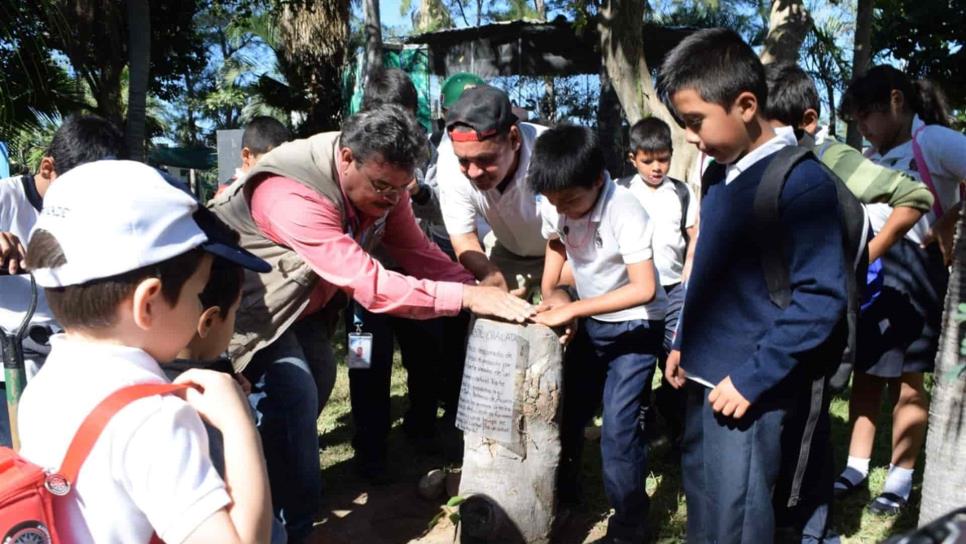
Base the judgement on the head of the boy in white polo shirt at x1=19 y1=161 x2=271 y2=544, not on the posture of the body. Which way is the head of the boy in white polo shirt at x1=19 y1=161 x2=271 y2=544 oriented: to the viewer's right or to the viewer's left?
to the viewer's right

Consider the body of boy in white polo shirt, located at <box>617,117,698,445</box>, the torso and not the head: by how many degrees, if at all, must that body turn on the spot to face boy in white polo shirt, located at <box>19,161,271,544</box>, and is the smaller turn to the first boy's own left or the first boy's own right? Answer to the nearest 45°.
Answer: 0° — they already face them

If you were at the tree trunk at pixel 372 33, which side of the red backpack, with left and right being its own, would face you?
back

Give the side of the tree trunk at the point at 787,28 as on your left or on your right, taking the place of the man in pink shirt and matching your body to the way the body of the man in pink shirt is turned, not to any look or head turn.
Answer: on your left

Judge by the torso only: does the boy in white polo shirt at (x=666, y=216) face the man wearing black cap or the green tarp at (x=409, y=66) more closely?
the man wearing black cap

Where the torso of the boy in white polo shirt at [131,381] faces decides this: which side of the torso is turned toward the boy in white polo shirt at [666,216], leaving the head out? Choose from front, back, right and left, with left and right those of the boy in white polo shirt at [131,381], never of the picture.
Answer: front

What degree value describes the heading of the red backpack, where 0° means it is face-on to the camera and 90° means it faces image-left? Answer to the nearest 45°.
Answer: approximately 45°

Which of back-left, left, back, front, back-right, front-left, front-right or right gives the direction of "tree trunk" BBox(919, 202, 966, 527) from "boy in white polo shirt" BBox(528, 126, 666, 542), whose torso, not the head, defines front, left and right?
left

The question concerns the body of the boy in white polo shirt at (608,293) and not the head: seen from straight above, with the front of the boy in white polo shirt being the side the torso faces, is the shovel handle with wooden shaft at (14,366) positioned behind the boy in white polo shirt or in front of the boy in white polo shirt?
in front

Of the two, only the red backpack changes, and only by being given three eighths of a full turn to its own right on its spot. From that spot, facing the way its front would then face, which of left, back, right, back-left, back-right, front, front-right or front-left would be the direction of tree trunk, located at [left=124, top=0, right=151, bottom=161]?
front

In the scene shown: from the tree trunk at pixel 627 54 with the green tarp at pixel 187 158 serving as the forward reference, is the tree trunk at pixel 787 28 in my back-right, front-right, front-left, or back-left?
back-right

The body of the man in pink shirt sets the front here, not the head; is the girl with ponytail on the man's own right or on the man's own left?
on the man's own left

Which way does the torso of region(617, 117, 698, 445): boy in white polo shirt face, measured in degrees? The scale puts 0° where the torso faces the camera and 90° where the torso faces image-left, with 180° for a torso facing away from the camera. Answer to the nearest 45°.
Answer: approximately 0°

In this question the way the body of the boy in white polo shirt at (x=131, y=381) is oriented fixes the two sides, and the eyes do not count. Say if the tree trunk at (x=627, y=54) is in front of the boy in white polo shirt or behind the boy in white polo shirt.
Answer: in front

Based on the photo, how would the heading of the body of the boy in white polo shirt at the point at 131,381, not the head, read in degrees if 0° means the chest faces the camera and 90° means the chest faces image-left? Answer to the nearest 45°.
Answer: approximately 225°

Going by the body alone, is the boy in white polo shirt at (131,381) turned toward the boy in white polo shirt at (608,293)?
yes

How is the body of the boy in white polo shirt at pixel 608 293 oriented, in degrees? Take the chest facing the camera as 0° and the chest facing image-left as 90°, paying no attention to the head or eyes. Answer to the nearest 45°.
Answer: approximately 45°

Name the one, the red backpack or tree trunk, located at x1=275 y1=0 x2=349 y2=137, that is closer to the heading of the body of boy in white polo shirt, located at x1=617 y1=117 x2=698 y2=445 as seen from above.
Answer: the red backpack

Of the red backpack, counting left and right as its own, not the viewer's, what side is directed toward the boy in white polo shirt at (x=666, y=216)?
back

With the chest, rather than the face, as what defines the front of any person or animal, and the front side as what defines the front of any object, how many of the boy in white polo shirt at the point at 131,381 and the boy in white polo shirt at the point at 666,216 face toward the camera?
1

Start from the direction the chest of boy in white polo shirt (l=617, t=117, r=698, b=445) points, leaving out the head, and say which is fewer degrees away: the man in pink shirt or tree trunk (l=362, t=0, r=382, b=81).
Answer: the man in pink shirt
